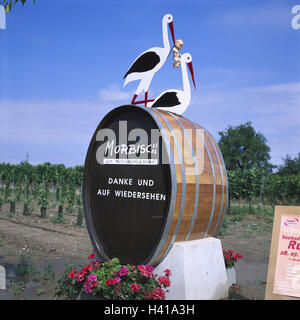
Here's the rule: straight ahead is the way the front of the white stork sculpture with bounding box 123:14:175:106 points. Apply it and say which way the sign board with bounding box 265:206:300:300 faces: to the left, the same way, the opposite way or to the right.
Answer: to the right

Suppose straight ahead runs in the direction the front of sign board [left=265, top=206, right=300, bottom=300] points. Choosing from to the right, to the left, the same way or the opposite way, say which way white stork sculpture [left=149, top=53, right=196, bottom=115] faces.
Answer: to the left

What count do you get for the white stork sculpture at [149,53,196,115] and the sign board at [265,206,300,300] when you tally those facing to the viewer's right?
1

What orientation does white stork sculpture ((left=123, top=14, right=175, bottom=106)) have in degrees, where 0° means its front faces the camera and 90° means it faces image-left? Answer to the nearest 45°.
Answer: approximately 270°

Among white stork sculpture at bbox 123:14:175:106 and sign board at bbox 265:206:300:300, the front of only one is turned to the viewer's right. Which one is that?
the white stork sculpture

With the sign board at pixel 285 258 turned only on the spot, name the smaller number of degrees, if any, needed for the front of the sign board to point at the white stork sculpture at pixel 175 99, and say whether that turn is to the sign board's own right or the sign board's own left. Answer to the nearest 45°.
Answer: approximately 135° to the sign board's own right

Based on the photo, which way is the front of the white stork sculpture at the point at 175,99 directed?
to the viewer's right

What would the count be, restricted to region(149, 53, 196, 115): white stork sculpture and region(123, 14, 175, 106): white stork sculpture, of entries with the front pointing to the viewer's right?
2
